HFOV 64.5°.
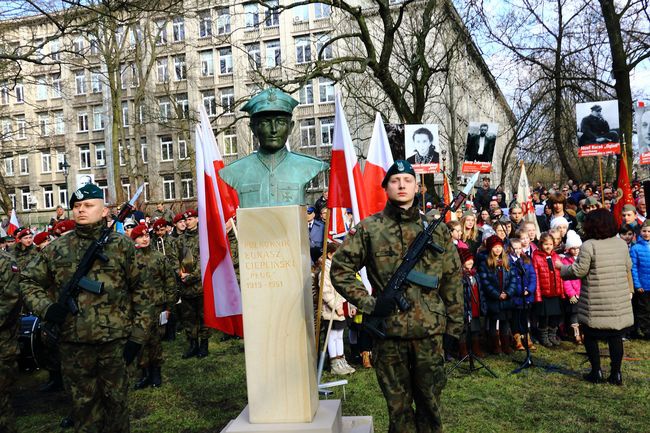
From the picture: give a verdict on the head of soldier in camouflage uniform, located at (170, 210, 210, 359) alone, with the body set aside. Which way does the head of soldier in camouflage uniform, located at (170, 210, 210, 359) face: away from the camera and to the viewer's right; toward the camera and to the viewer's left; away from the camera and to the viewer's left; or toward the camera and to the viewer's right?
toward the camera and to the viewer's left

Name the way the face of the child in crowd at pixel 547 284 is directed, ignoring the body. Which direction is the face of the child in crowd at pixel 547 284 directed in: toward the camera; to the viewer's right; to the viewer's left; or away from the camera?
toward the camera

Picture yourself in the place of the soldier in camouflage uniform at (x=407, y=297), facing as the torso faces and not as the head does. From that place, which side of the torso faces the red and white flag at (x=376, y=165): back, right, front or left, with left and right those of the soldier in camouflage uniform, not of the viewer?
back

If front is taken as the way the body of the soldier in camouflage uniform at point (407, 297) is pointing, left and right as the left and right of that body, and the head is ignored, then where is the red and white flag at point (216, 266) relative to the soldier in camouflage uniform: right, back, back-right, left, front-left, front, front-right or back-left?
back-right

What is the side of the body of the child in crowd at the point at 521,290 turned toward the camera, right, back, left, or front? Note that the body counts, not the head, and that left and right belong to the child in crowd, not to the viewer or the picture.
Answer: front

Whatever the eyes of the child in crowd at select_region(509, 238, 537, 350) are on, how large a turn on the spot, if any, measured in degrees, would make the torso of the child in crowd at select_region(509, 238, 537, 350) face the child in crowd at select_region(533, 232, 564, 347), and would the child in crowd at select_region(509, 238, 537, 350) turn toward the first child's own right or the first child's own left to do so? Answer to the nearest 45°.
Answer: approximately 135° to the first child's own left

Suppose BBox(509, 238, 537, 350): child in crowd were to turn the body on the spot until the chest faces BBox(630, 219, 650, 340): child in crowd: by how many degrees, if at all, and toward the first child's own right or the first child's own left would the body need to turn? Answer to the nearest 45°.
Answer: approximately 135° to the first child's own left

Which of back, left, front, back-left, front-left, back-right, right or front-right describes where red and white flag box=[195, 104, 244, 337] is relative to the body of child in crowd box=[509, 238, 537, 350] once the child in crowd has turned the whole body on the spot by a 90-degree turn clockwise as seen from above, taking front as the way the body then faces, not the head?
front-left

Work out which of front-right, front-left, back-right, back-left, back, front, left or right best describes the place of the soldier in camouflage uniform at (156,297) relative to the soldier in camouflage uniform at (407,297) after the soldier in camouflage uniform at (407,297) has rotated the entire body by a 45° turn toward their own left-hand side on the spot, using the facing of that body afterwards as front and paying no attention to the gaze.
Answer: back

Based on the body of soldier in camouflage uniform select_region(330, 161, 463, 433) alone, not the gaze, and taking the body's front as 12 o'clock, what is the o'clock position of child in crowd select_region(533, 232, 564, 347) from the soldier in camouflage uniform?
The child in crowd is roughly at 7 o'clock from the soldier in camouflage uniform.

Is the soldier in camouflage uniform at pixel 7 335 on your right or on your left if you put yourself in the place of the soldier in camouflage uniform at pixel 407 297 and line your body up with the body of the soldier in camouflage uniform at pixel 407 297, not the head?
on your right

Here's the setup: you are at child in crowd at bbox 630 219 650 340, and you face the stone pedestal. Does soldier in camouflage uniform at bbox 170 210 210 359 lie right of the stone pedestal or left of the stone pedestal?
right

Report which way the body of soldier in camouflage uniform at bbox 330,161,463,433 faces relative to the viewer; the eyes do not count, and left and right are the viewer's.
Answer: facing the viewer

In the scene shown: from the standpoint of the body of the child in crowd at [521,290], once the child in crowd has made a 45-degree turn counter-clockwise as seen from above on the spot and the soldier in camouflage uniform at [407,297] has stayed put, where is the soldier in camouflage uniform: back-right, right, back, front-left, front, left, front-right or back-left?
front-right

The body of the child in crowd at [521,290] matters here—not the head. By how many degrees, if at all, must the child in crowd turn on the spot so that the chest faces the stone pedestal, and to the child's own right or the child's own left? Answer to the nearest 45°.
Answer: approximately 45° to the child's own right

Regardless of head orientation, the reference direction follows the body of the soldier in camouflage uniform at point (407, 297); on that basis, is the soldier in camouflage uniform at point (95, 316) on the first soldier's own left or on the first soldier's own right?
on the first soldier's own right

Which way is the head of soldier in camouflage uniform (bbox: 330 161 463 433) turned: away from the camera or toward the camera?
toward the camera
